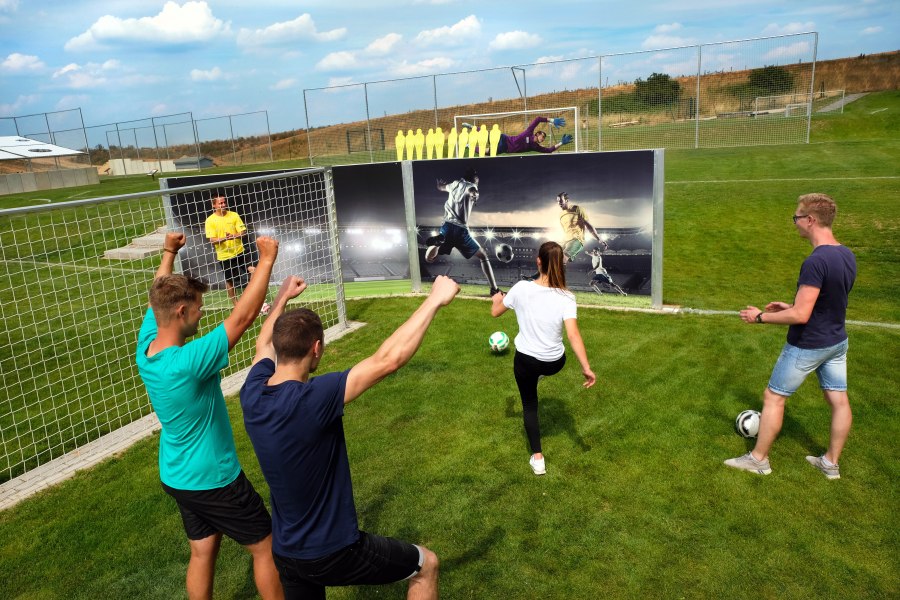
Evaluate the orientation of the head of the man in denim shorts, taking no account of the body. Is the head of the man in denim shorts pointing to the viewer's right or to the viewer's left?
to the viewer's left

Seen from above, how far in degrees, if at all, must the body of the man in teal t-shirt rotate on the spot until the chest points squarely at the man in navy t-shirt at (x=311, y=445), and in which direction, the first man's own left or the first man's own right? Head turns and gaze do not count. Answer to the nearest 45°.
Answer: approximately 90° to the first man's own right

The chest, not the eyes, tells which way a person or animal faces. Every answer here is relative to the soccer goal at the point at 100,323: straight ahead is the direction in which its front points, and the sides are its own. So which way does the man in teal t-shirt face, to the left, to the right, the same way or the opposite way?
to the left

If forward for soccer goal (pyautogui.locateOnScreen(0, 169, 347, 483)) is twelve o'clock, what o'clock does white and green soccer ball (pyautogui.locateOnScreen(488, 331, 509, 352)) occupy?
The white and green soccer ball is roughly at 12 o'clock from the soccer goal.

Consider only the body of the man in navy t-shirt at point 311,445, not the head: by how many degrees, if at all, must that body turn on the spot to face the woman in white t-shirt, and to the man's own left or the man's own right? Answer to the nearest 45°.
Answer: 0° — they already face them

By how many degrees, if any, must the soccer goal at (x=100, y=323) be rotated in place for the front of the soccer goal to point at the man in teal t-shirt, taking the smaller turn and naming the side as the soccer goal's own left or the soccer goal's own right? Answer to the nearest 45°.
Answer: approximately 45° to the soccer goal's own right

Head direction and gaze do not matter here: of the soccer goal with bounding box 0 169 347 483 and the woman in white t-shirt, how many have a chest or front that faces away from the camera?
1

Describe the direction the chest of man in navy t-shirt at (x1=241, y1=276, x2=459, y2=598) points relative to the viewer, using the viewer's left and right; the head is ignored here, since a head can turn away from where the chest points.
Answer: facing away from the viewer and to the right of the viewer

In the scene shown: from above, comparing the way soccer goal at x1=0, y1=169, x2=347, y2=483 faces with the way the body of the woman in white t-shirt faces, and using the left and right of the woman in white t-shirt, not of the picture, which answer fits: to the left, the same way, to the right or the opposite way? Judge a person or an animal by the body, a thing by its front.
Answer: to the right

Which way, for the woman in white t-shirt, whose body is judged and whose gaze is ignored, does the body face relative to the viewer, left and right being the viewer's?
facing away from the viewer

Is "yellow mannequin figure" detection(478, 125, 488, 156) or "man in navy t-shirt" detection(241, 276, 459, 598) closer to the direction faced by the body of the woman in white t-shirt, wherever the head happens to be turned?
the yellow mannequin figure

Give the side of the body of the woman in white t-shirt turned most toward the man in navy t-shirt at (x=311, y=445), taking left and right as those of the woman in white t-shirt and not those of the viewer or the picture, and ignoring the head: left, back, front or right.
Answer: back

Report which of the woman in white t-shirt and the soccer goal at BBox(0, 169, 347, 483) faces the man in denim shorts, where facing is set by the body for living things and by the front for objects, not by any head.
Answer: the soccer goal

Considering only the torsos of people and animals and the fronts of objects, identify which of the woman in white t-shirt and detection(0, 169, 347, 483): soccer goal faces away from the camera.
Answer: the woman in white t-shirt

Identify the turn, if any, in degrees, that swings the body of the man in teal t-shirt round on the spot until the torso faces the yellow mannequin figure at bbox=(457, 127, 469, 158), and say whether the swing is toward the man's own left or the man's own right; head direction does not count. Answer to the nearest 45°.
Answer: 0° — they already face it
